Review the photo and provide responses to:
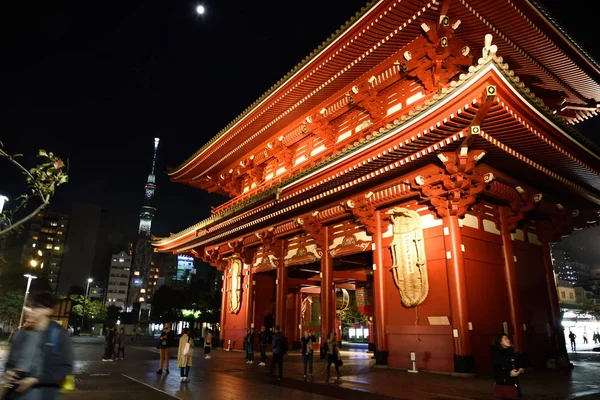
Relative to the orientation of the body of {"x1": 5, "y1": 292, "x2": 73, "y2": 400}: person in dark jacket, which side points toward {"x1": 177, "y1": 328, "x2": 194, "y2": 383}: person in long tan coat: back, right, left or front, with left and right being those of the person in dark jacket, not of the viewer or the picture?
back

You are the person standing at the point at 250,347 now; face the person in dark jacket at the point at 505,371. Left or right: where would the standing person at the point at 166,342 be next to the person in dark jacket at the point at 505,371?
right

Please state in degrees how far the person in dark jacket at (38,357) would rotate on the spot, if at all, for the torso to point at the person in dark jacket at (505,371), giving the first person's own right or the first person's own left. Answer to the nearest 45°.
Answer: approximately 135° to the first person's own left

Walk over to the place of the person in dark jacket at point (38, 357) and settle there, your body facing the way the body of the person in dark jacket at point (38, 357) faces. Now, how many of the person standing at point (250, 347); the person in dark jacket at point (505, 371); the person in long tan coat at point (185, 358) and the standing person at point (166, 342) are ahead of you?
0

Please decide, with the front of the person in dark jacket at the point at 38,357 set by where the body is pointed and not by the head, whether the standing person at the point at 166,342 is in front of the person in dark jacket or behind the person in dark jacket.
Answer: behind

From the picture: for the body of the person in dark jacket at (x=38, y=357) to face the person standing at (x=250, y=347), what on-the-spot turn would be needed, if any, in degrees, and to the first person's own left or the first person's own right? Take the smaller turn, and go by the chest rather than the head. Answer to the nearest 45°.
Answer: approximately 180°

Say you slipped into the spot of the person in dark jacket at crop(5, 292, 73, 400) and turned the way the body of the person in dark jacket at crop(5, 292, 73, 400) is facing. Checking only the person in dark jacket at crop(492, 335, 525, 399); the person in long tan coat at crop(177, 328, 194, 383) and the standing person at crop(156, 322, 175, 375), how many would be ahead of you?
0
